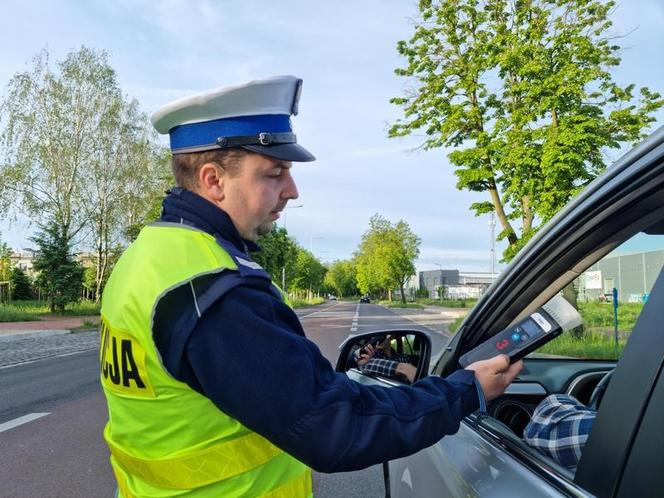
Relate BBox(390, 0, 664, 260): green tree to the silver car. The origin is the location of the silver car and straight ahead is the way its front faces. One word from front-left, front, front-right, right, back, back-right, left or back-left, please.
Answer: front-right

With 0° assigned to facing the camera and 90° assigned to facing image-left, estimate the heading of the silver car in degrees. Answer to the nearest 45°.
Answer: approximately 135°

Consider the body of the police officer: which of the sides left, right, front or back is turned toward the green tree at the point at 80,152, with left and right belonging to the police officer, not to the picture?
left

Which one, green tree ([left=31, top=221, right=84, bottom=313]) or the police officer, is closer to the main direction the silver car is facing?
the green tree

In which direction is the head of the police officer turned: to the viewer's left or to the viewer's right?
to the viewer's right

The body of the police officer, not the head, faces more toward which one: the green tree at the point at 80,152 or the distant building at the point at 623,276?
the distant building

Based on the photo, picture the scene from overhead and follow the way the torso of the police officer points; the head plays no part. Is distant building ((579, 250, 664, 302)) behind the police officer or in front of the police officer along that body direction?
in front

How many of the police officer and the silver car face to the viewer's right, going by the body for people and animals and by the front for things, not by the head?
1

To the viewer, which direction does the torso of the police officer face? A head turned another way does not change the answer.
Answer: to the viewer's right

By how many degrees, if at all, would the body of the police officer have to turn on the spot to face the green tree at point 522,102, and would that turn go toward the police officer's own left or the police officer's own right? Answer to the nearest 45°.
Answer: approximately 90° to the police officer's own left

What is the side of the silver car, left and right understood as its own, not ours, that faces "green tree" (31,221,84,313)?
front

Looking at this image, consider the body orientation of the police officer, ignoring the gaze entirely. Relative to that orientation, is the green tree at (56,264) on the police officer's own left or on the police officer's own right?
on the police officer's own left

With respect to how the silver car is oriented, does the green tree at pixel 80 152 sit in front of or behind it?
in front

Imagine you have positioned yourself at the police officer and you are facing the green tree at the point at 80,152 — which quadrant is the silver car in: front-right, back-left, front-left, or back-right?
back-right
